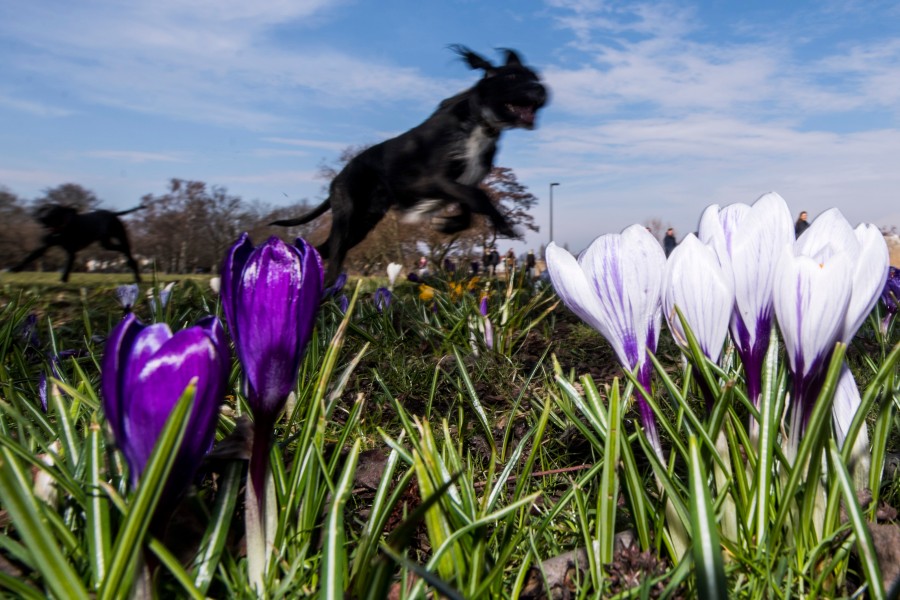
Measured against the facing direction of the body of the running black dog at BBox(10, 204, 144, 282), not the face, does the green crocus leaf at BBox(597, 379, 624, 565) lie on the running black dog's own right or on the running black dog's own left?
on the running black dog's own left

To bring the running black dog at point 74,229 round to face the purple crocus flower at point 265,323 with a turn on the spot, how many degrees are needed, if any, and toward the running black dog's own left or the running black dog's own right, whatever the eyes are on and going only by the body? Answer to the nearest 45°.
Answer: approximately 90° to the running black dog's own left

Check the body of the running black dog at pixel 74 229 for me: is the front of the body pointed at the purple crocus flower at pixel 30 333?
no

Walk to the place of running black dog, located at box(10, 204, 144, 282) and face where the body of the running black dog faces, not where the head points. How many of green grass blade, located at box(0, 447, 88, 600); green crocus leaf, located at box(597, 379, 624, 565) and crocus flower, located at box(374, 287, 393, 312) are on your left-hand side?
3

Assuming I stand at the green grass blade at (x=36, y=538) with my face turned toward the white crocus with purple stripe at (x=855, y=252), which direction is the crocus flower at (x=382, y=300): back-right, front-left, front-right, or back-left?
front-left

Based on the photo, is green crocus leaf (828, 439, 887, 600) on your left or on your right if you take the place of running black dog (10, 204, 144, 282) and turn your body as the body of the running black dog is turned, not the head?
on your left

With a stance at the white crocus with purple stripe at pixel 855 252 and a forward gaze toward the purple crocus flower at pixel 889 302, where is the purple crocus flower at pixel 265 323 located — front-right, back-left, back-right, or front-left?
back-left

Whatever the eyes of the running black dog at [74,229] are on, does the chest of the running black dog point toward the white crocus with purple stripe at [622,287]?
no

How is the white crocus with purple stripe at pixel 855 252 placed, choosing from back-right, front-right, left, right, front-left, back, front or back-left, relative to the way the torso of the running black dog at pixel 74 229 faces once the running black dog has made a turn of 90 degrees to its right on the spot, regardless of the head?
back

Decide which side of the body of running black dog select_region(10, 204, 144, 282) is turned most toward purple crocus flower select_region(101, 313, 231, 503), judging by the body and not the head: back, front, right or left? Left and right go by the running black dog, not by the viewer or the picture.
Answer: left

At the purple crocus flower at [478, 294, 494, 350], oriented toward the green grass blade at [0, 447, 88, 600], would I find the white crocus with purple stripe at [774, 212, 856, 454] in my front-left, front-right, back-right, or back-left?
front-left

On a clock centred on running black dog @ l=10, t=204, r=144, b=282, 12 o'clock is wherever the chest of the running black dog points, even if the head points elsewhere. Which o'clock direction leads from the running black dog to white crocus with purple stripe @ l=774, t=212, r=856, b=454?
The white crocus with purple stripe is roughly at 9 o'clock from the running black dog.

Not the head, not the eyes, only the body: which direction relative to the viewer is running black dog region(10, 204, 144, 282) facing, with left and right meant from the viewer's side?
facing to the left of the viewer

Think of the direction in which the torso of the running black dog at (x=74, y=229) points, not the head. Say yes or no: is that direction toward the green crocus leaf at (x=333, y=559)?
no

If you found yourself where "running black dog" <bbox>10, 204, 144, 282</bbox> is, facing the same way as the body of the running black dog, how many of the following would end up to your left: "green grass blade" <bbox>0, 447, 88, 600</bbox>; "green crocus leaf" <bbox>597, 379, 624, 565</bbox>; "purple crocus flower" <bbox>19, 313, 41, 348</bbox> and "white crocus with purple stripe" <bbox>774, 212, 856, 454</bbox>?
4

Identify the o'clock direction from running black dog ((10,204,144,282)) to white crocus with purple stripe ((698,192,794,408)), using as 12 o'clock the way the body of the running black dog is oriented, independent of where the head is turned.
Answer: The white crocus with purple stripe is roughly at 9 o'clock from the running black dog.

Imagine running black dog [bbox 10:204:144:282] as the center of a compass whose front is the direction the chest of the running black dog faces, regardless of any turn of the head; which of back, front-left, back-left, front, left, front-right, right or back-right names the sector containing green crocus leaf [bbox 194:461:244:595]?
left

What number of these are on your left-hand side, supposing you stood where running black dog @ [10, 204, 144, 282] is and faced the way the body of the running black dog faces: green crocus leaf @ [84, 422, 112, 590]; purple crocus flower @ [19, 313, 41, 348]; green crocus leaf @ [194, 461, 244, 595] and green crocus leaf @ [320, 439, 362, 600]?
4

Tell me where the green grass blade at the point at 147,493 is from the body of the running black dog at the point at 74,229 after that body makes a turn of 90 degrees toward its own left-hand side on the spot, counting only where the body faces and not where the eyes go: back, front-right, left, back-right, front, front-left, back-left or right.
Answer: front

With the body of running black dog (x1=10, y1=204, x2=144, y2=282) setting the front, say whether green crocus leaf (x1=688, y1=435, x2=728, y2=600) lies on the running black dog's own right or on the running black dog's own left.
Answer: on the running black dog's own left
